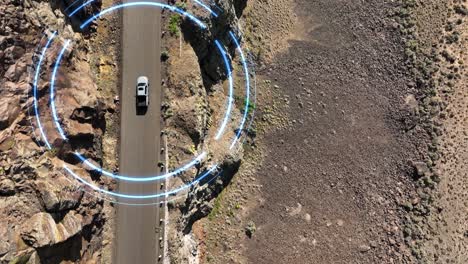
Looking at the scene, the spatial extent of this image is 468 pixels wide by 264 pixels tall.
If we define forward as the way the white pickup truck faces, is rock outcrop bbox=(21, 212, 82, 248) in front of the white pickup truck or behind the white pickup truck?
behind

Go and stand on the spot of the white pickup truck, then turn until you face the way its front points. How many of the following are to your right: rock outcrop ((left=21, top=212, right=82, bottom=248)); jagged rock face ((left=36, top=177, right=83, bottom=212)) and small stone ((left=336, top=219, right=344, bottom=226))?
1

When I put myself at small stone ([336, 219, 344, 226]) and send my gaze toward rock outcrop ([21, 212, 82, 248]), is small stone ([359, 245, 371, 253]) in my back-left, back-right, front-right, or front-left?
back-left

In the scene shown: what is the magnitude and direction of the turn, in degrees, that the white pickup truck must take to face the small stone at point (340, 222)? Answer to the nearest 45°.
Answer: approximately 90° to its right

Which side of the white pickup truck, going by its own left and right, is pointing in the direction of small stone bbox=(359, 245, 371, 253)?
right

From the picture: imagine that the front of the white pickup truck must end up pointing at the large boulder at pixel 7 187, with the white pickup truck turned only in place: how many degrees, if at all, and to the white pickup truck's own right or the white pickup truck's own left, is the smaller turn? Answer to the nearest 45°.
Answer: approximately 135° to the white pickup truck's own left

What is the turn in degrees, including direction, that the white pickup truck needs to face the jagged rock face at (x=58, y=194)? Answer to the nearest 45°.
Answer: approximately 135° to its left

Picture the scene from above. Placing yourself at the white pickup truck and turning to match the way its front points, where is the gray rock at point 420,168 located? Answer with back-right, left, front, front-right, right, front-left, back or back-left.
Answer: right

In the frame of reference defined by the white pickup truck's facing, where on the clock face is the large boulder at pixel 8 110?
The large boulder is roughly at 8 o'clock from the white pickup truck.

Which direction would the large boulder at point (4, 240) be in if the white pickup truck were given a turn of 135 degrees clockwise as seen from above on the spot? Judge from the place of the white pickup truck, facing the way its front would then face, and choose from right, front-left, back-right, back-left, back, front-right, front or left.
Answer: right

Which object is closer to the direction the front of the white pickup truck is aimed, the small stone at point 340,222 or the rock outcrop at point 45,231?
the small stone

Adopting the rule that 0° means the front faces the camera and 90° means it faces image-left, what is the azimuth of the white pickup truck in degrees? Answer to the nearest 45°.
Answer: approximately 180°
